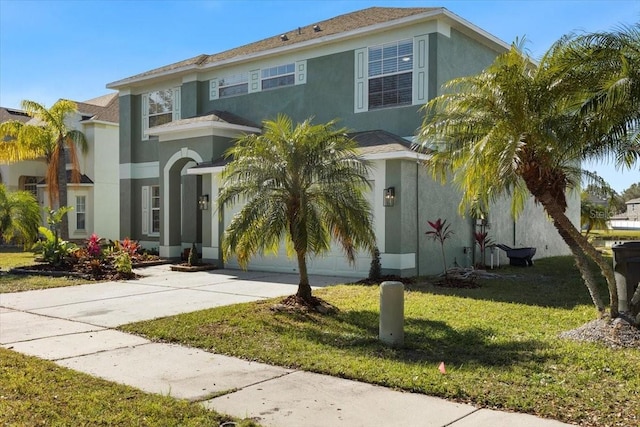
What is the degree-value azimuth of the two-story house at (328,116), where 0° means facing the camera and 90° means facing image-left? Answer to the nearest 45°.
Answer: approximately 45°

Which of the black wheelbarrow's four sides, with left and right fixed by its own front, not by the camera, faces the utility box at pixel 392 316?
right

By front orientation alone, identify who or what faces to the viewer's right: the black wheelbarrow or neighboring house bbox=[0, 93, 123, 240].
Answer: the black wheelbarrow

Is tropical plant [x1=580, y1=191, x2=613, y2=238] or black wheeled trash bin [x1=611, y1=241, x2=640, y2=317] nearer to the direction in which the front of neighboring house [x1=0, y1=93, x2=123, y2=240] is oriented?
the black wheeled trash bin

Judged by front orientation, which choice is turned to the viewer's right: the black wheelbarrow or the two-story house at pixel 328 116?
the black wheelbarrow

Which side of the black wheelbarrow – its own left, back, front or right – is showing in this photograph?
right

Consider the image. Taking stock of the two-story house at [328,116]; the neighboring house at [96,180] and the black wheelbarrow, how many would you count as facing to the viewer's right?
1

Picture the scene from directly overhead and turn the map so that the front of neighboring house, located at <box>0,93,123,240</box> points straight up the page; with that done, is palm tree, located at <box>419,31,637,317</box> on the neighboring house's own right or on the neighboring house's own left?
on the neighboring house's own left

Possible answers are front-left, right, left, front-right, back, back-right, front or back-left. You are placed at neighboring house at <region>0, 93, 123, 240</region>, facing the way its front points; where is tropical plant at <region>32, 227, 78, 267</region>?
front-left

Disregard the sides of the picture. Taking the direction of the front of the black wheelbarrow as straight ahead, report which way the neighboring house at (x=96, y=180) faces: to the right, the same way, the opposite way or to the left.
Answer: to the right

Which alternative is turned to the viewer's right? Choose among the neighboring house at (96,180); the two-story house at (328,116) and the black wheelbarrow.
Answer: the black wheelbarrow

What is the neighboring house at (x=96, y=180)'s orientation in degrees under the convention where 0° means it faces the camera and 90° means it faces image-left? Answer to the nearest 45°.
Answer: approximately 45°

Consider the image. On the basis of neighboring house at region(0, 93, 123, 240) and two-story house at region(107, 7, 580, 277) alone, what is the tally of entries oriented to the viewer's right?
0

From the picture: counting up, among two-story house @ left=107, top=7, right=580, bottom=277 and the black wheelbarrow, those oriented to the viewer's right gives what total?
1

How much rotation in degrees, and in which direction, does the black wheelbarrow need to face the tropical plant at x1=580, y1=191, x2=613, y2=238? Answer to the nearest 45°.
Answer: approximately 90° to its left

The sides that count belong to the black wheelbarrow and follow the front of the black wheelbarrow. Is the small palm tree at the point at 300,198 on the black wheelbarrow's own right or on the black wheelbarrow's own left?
on the black wheelbarrow's own right

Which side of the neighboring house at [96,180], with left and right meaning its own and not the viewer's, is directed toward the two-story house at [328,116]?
left
